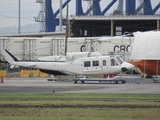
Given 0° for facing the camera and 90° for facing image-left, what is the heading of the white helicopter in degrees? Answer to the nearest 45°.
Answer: approximately 270°
